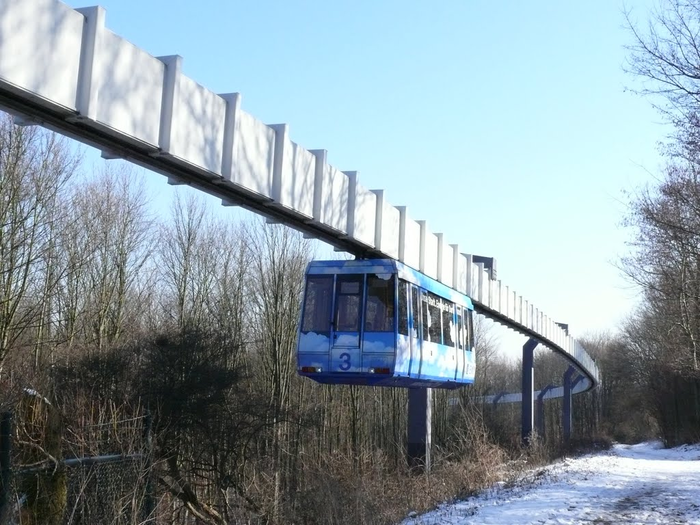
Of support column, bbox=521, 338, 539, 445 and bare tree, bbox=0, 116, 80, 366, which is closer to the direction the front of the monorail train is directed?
the bare tree

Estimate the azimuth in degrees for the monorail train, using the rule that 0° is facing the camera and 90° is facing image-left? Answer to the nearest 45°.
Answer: approximately 45°

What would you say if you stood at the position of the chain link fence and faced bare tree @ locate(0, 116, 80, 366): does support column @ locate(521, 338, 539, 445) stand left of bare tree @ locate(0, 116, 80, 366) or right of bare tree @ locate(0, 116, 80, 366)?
right

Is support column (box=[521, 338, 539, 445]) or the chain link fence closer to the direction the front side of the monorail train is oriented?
the chain link fence

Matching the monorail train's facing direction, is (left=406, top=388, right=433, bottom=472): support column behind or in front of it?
behind

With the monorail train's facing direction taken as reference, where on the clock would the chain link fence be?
The chain link fence is roughly at 11 o'clock from the monorail train.
